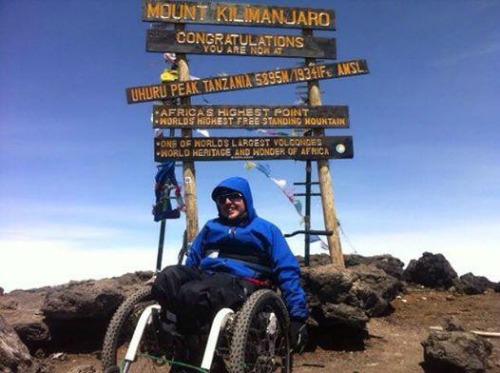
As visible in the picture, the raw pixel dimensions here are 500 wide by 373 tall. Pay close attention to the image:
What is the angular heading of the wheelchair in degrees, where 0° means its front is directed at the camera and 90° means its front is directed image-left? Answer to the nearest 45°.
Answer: approximately 45°

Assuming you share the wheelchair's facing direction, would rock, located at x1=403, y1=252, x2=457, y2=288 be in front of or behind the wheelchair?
behind

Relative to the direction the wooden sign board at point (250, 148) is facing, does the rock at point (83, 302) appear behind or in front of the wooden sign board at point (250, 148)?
in front

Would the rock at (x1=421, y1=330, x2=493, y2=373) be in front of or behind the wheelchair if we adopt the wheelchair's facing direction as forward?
behind

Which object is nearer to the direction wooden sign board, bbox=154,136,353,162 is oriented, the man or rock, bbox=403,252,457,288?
the man

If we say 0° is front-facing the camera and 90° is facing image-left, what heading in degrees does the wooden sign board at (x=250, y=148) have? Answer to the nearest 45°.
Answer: approximately 0°

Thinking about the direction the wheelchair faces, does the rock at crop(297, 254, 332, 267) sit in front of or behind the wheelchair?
behind

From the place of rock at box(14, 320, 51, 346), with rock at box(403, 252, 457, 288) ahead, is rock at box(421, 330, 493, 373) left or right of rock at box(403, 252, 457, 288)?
right

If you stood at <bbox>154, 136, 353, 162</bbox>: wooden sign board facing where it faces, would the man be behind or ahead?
ahead

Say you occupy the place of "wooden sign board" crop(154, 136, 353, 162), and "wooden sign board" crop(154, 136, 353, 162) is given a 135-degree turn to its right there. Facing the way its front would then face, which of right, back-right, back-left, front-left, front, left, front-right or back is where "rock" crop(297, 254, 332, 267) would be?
right
